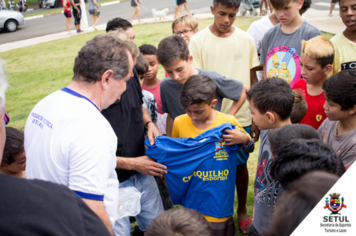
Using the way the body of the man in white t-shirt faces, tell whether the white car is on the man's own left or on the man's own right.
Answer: on the man's own left

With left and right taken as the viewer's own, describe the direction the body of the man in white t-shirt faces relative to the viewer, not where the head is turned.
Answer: facing away from the viewer and to the right of the viewer

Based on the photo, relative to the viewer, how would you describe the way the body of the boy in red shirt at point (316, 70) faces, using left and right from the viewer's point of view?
facing the viewer and to the left of the viewer

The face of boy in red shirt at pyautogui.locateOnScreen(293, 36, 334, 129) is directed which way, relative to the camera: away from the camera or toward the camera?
toward the camera

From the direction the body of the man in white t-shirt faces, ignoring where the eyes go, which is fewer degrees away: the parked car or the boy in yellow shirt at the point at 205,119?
the boy in yellow shirt

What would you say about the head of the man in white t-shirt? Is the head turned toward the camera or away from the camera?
away from the camera
